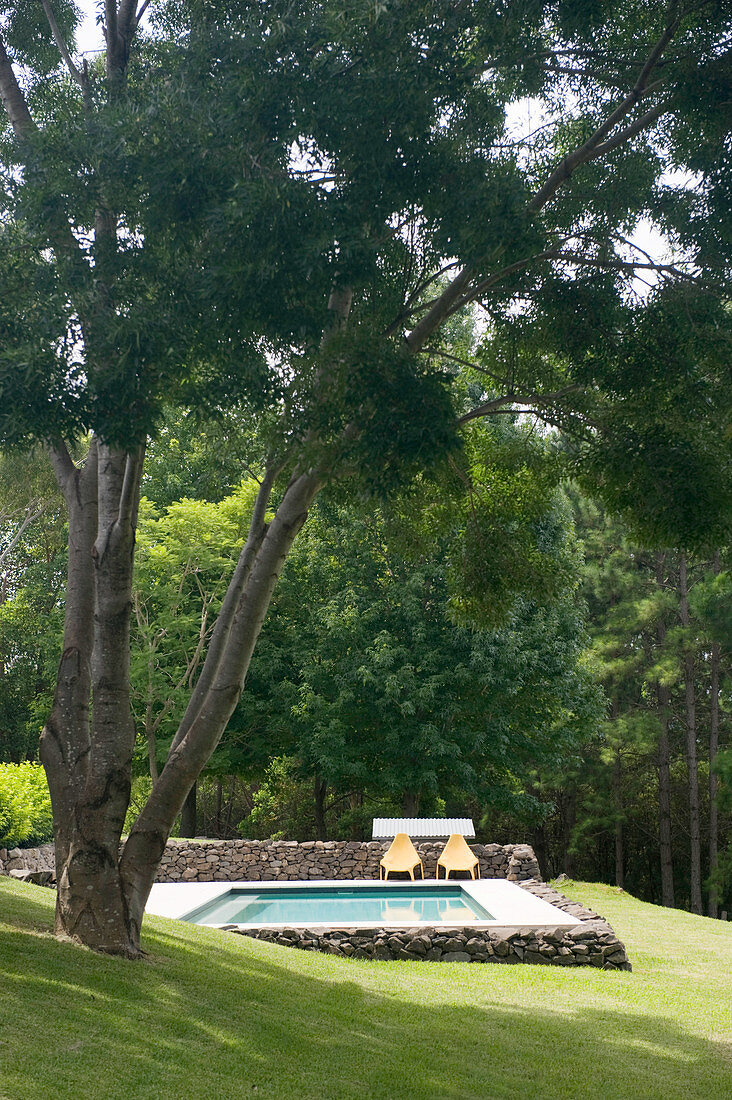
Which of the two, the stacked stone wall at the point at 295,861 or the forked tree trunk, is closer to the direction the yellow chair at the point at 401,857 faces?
the forked tree trunk

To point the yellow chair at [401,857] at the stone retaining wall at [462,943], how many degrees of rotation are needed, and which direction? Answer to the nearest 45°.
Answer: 0° — it already faces it

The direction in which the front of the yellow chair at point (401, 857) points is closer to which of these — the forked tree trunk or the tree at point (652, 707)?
the forked tree trunk

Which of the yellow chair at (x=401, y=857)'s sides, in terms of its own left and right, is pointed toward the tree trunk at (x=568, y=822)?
back

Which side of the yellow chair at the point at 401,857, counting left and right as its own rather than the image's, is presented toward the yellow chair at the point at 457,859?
left

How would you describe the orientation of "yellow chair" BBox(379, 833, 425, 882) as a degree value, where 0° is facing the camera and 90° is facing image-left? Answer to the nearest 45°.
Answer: approximately 0°

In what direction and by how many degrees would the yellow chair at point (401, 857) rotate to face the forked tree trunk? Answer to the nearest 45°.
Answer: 0° — it already faces it

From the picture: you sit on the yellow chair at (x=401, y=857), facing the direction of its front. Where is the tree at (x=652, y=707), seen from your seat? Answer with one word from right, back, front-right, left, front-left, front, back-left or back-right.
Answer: back-left

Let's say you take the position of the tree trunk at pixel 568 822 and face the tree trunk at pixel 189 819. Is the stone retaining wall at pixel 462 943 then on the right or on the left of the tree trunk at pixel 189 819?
left

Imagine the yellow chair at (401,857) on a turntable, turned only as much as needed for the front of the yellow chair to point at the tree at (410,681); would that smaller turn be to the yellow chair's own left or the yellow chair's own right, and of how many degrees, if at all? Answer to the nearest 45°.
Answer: approximately 180°
